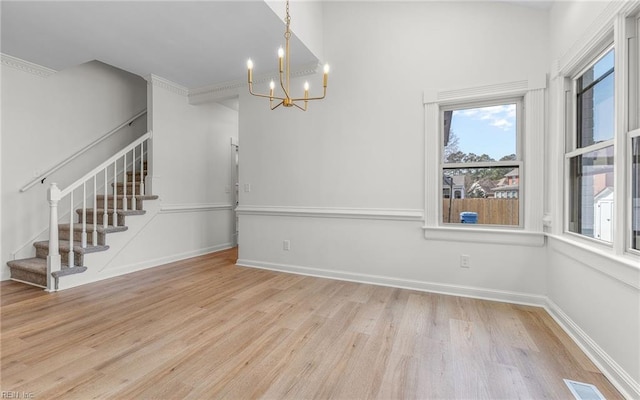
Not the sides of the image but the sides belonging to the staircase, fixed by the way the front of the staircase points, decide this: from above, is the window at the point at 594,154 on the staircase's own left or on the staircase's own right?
on the staircase's own left

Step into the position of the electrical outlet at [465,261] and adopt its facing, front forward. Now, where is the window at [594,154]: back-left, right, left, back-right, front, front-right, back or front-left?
front-left

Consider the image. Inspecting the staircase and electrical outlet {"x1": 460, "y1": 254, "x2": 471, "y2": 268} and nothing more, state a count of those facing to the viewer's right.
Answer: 0

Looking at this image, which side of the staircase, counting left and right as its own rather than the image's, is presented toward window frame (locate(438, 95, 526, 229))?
left

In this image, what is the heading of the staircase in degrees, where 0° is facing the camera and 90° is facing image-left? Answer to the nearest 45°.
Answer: approximately 45°

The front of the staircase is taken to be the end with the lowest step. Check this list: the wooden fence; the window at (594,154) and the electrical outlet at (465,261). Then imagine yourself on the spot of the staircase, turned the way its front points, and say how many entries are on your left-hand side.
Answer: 3

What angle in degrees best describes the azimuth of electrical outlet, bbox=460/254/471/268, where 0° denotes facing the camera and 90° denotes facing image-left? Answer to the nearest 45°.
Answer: approximately 0°

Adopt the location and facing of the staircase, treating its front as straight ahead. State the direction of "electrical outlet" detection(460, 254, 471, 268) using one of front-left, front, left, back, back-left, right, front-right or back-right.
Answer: left
